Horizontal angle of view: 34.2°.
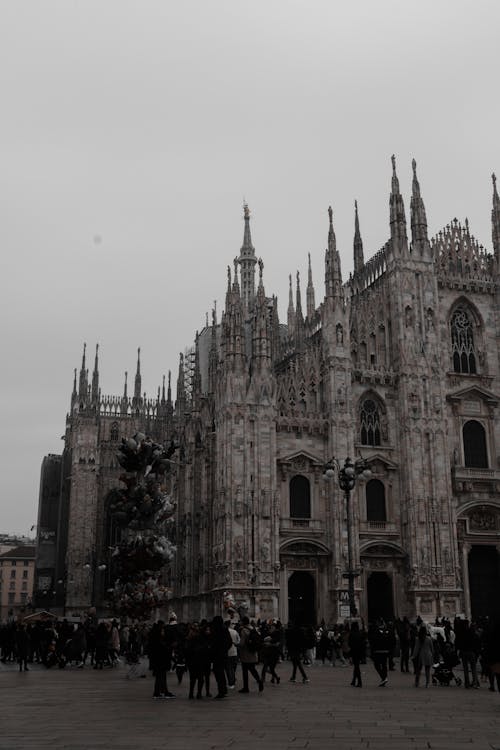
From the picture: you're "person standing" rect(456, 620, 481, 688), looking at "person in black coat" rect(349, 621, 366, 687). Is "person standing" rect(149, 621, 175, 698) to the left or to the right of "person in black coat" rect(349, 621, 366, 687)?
left
